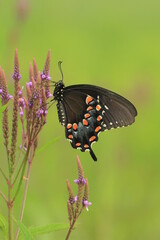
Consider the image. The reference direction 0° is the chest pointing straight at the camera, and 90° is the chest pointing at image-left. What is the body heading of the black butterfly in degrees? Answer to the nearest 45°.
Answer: approximately 90°
